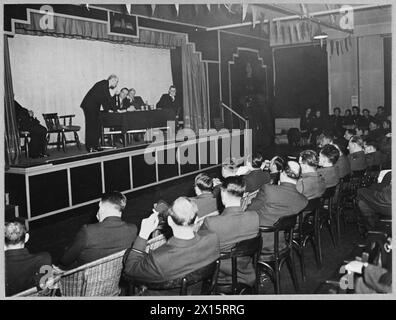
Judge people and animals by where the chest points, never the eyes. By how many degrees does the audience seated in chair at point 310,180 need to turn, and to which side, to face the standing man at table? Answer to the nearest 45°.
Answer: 0° — they already face them

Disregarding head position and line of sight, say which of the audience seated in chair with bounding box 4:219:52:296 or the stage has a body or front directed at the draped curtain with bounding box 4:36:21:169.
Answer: the audience seated in chair

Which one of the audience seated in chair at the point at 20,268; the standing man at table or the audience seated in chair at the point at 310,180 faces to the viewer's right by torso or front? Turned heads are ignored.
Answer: the standing man at table

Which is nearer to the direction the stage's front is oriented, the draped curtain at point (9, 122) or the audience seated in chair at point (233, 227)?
the audience seated in chair

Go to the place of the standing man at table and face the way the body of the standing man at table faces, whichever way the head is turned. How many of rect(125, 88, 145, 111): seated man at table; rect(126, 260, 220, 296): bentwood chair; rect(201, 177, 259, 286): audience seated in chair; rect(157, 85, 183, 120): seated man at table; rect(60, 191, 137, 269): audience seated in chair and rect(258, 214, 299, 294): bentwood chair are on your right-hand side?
4

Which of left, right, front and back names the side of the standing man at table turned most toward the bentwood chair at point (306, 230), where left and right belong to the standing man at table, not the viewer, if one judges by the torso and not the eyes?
right

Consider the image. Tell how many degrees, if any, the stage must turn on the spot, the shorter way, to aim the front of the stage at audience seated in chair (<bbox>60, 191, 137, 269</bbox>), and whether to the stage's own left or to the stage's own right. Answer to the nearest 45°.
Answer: approximately 45° to the stage's own right

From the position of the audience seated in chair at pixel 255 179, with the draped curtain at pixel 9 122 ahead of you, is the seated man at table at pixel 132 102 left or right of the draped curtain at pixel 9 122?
right

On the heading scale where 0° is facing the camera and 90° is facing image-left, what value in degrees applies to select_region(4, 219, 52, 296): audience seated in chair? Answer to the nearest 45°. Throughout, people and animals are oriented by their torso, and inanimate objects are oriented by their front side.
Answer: approximately 180°

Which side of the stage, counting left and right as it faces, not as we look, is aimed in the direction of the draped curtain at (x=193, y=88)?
left

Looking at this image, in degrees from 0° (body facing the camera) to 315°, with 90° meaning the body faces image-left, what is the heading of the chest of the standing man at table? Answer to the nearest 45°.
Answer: approximately 270°

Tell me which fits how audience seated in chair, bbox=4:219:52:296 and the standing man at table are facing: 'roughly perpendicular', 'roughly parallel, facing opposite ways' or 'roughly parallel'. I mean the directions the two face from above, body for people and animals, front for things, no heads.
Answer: roughly perpendicular

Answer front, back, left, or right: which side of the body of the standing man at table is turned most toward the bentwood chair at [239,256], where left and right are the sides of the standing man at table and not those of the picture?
right

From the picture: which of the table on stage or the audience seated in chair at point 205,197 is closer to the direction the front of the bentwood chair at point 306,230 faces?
the table on stage
